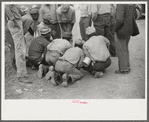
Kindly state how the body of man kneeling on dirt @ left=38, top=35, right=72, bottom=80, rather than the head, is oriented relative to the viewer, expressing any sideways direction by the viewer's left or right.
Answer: facing away from the viewer and to the right of the viewer

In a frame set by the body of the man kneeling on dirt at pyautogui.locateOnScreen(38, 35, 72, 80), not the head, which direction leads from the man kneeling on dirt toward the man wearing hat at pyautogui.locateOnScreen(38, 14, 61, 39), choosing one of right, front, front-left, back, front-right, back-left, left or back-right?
front-left

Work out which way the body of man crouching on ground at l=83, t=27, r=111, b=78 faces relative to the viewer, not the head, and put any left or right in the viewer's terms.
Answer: facing away from the viewer and to the left of the viewer
